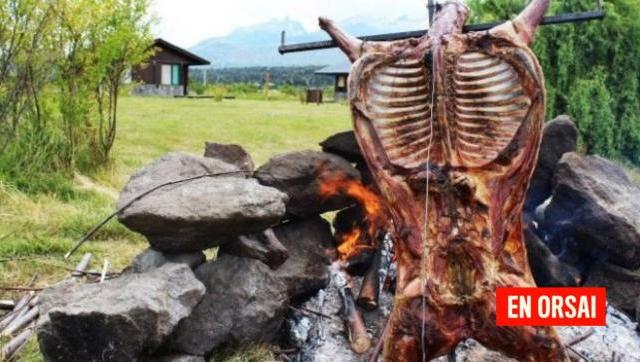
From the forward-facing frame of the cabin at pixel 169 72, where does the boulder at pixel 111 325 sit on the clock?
The boulder is roughly at 12 o'clock from the cabin.

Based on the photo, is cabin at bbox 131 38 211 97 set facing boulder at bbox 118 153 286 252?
yes

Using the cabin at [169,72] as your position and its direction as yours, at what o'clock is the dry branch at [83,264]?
The dry branch is roughly at 12 o'clock from the cabin.

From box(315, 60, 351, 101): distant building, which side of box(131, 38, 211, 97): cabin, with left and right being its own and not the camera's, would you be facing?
left

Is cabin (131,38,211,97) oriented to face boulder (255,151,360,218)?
yes

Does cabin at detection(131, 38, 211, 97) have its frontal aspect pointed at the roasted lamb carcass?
yes

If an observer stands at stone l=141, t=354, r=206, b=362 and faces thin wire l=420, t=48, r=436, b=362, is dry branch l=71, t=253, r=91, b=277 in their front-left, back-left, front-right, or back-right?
back-left

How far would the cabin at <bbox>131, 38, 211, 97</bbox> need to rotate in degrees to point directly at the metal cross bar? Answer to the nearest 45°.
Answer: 0° — it already faces it

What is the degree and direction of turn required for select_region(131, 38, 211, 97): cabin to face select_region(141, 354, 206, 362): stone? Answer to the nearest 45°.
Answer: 0° — it already faces it

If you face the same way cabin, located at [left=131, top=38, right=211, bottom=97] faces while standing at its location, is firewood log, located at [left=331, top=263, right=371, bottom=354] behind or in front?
in front

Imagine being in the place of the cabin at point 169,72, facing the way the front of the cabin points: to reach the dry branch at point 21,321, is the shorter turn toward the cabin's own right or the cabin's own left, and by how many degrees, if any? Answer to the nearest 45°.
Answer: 0° — it already faces it

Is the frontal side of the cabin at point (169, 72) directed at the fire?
yes

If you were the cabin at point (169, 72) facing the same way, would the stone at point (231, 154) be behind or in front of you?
in front

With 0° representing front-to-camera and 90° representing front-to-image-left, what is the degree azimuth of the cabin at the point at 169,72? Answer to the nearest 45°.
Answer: approximately 0°
